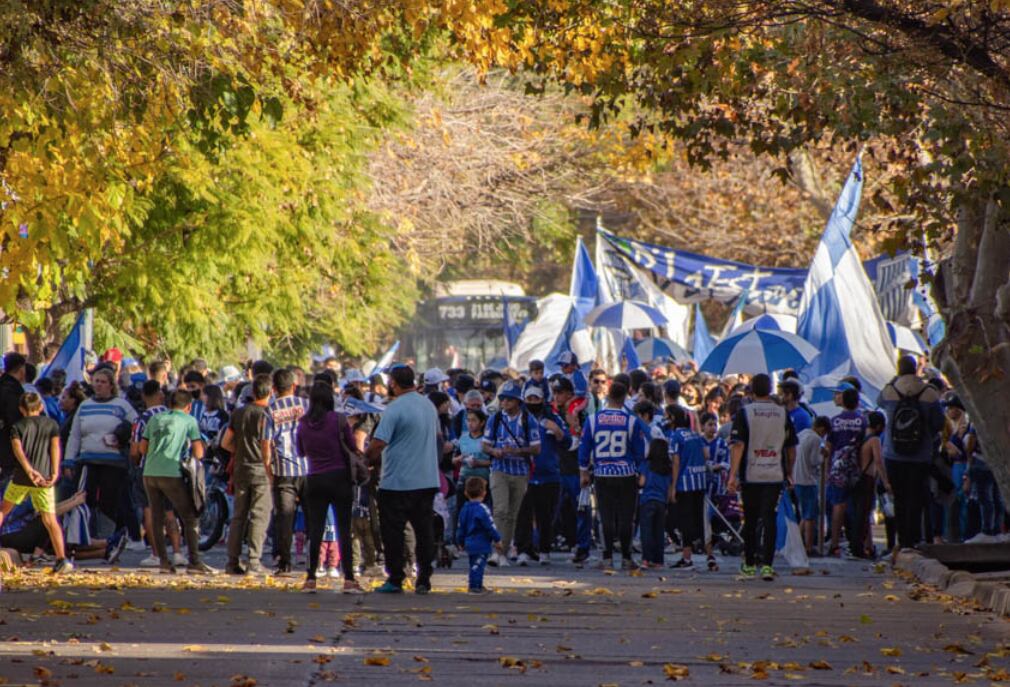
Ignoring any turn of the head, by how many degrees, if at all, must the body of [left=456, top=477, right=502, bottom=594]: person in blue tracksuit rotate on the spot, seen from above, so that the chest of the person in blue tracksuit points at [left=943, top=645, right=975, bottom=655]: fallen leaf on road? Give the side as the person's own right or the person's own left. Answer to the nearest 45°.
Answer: approximately 135° to the person's own right

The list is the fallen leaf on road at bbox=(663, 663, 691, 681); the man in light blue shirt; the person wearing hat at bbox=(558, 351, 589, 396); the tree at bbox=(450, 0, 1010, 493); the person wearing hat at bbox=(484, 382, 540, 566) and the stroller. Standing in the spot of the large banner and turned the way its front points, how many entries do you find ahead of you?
6

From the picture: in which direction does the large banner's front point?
toward the camera

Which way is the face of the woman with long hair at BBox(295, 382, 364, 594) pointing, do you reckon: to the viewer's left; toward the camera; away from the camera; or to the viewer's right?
away from the camera

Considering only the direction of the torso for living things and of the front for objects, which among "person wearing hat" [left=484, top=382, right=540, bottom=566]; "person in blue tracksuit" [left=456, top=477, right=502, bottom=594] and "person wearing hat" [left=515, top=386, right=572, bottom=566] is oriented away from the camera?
the person in blue tracksuit

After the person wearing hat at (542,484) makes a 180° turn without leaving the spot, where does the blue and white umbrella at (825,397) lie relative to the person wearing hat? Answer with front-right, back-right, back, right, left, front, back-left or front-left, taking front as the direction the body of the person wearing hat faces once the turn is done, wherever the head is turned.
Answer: front

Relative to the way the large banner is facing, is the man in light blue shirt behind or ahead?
ahead

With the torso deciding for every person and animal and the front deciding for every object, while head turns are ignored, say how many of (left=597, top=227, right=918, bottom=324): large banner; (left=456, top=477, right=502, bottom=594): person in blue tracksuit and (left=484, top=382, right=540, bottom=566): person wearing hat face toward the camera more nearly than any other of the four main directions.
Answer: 2

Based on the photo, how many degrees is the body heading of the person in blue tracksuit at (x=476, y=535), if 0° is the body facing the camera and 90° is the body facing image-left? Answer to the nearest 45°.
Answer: approximately 180°

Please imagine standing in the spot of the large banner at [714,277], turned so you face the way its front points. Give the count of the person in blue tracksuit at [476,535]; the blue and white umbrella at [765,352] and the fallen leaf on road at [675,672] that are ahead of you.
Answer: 3

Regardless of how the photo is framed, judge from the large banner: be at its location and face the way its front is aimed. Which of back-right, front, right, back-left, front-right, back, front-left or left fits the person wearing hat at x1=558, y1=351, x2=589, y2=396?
front

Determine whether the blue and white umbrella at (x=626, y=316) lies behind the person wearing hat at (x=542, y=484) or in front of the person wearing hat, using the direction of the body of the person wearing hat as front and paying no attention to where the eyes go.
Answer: behind

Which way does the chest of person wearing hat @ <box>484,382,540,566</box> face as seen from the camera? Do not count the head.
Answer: toward the camera

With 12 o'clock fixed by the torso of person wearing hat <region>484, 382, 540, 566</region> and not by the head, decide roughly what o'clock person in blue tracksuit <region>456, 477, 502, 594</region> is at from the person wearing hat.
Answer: The person in blue tracksuit is roughly at 12 o'clock from the person wearing hat.

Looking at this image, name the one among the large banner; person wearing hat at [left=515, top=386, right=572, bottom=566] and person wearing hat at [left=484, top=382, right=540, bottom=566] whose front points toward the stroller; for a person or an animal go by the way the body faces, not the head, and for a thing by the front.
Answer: the large banner

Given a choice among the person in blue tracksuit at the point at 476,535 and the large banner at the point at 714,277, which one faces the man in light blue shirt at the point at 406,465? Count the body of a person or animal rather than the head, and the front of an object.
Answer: the large banner

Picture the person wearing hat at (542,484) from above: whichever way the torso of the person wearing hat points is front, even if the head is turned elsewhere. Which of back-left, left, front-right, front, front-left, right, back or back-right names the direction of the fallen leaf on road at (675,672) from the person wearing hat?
front-left

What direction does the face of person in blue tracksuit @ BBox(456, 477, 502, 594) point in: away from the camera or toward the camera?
away from the camera
